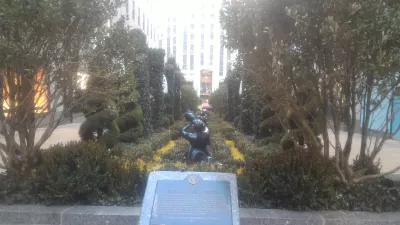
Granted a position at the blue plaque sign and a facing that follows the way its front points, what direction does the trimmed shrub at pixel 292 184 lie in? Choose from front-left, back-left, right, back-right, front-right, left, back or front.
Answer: back-left

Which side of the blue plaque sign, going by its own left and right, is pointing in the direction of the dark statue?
back

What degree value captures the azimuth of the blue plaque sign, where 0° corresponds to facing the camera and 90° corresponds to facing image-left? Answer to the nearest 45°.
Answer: approximately 0°

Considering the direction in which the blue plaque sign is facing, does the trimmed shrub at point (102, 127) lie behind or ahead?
behind

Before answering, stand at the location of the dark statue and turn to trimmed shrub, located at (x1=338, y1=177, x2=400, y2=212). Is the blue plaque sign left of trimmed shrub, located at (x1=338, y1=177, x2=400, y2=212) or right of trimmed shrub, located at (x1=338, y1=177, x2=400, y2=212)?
right
